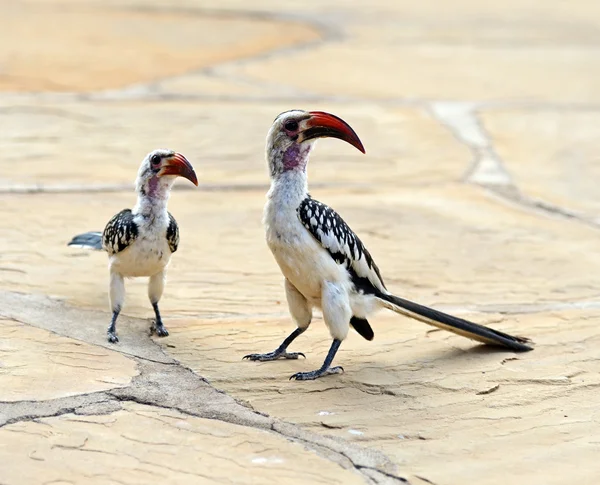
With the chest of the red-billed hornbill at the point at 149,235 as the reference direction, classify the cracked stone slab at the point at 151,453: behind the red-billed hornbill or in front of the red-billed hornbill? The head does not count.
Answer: in front

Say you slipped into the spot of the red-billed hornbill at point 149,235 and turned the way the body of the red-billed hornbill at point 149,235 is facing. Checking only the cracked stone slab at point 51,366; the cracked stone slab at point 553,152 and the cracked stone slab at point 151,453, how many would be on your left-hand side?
1

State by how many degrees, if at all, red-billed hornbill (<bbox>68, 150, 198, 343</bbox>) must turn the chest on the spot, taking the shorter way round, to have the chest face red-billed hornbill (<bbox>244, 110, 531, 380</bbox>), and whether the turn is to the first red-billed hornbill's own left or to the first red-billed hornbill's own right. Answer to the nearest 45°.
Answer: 0° — it already faces it

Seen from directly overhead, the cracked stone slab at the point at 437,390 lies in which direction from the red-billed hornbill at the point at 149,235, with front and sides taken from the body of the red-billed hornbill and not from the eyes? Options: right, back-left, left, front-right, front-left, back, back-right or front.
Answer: front

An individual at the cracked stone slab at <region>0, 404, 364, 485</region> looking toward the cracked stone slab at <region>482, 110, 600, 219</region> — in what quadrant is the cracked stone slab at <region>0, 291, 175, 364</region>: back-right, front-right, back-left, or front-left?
front-left

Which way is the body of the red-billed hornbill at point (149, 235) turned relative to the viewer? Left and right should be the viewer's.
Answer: facing the viewer and to the right of the viewer

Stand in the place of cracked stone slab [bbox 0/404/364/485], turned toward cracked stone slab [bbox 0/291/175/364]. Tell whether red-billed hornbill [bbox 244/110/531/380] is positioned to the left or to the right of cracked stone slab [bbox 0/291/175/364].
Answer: right

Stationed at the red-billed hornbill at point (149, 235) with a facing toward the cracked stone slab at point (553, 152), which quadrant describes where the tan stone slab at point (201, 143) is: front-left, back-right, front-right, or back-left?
front-left

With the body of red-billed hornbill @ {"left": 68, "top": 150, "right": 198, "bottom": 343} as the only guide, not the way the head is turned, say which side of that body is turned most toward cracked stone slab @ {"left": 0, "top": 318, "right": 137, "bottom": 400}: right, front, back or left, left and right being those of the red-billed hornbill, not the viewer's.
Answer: right

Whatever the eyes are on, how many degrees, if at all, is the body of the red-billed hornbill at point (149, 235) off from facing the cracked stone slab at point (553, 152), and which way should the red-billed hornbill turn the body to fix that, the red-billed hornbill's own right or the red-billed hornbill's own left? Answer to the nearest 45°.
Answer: approximately 90° to the red-billed hornbill's own left

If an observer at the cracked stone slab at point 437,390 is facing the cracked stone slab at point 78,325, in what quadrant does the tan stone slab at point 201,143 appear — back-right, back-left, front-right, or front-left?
front-right
